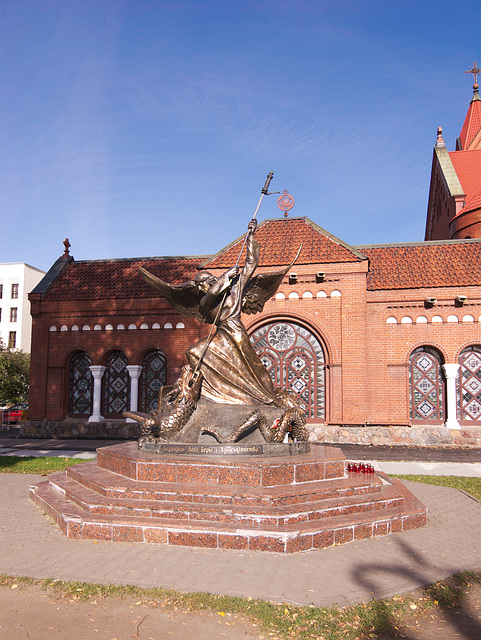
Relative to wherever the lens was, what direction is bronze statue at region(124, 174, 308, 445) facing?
facing the viewer and to the left of the viewer

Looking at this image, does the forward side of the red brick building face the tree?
no

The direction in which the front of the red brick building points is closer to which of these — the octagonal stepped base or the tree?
the octagonal stepped base

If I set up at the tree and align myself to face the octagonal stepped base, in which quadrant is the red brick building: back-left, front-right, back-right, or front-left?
front-left

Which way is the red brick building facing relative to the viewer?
toward the camera

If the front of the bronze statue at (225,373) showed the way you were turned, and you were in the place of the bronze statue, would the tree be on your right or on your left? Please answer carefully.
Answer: on your right

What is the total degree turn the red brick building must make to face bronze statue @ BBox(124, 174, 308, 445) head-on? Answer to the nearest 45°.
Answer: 0° — it already faces it

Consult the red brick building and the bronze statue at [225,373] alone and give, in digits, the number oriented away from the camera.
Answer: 0

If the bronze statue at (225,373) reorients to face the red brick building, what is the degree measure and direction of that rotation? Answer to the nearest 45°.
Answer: approximately 135° to its right
